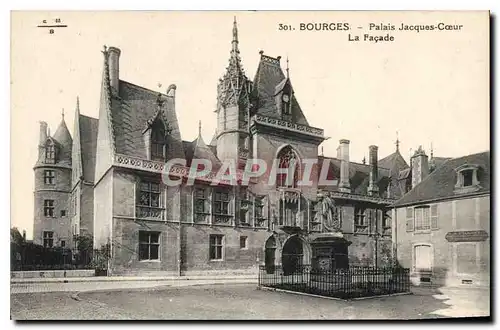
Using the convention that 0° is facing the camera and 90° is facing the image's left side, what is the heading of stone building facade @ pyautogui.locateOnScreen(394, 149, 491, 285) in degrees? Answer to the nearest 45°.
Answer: approximately 45°

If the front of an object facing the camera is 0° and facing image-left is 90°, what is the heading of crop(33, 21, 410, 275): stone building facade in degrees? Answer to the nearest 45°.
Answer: approximately 315°
